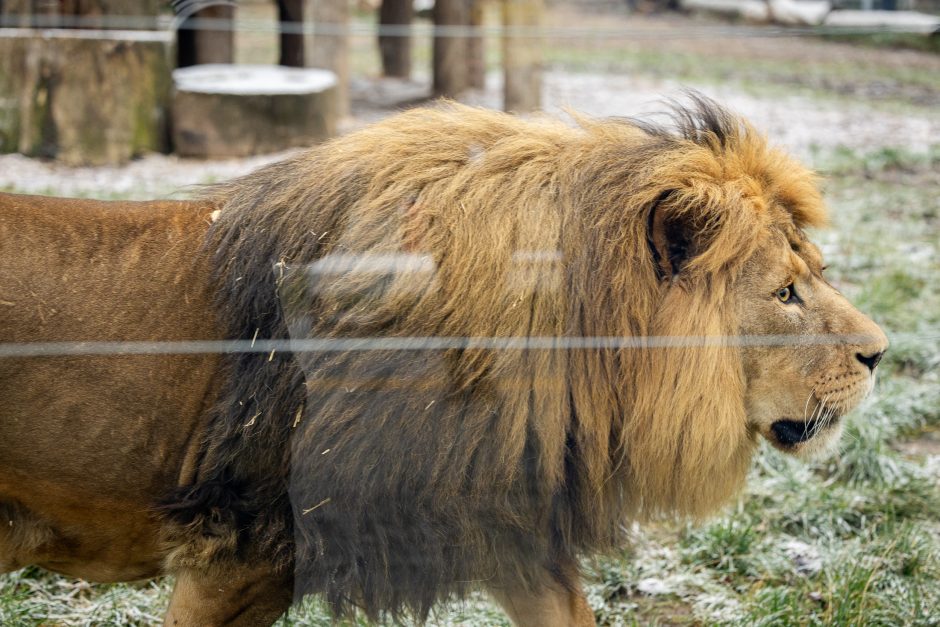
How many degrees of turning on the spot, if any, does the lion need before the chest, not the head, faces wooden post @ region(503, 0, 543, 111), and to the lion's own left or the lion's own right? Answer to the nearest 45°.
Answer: approximately 90° to the lion's own left

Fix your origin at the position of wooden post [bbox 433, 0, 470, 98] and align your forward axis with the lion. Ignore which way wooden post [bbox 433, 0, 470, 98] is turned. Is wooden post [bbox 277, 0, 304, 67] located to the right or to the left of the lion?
right

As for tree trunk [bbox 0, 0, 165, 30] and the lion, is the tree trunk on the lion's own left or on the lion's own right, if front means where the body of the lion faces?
on the lion's own left

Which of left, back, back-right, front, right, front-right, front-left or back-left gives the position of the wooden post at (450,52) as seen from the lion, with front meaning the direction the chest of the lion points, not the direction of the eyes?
left

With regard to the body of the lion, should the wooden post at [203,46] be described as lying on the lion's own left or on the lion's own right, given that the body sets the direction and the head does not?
on the lion's own left

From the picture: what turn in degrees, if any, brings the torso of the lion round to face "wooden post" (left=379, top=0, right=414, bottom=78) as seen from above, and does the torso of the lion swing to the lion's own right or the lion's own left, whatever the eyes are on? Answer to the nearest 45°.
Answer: approximately 90° to the lion's own left

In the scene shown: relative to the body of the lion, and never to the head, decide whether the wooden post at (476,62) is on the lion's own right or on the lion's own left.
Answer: on the lion's own left

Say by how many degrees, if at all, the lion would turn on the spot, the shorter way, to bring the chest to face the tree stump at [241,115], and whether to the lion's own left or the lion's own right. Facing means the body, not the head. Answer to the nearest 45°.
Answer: approximately 90° to the lion's own left

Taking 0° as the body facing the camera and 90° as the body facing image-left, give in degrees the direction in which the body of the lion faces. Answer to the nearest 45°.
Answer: approximately 270°

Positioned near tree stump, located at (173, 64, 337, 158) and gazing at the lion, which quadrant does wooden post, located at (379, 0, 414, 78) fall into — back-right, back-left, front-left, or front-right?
back-left
